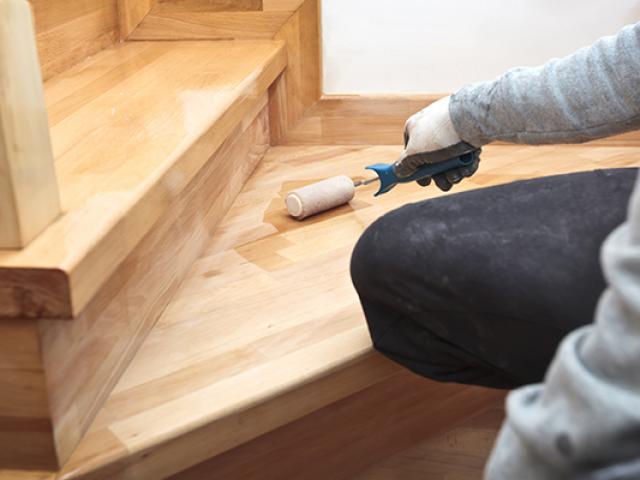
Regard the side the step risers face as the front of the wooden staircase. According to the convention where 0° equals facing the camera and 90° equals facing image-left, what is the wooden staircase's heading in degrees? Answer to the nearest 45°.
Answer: approximately 315°
